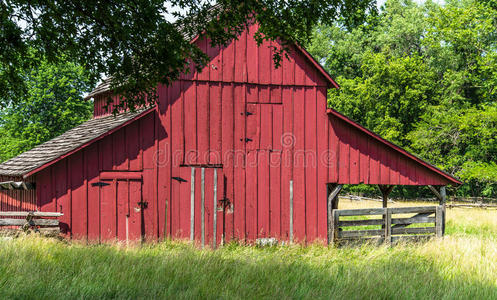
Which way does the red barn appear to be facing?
toward the camera
